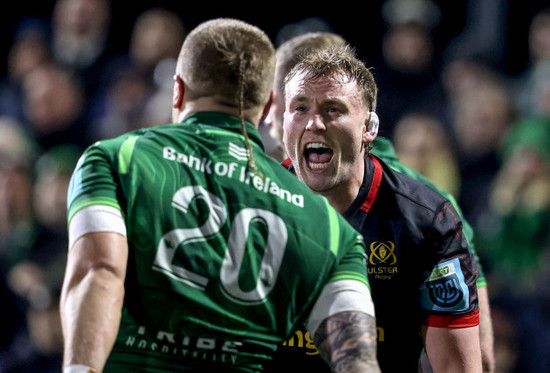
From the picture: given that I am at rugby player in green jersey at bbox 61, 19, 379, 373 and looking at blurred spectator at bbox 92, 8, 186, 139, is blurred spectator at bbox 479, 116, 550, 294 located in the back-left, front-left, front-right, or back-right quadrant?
front-right

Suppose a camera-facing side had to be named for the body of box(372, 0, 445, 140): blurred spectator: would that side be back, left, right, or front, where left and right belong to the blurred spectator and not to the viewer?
front

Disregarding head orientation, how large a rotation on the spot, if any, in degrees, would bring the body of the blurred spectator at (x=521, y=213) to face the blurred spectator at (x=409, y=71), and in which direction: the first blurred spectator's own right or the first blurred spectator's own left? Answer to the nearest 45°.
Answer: approximately 90° to the first blurred spectator's own right

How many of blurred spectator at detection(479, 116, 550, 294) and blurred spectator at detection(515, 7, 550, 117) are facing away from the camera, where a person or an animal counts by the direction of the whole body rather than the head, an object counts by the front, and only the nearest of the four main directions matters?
0

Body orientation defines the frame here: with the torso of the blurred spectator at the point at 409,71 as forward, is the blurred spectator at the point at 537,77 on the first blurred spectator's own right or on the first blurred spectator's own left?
on the first blurred spectator's own left

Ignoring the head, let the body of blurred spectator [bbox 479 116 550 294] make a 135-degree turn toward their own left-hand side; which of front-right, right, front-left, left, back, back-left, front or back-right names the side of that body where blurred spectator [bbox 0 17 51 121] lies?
back-left

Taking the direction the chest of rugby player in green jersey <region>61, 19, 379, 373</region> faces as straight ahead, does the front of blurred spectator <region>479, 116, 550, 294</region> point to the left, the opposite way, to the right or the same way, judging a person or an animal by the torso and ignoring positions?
the opposite way

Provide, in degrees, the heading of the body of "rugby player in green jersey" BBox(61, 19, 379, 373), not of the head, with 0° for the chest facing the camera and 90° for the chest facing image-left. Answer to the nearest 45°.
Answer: approximately 180°

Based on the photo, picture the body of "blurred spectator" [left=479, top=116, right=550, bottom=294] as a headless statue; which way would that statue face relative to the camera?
toward the camera

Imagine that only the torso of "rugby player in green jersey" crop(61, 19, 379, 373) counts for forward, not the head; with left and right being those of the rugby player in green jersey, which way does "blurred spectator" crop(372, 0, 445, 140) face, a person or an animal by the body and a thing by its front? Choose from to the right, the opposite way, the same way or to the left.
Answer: the opposite way

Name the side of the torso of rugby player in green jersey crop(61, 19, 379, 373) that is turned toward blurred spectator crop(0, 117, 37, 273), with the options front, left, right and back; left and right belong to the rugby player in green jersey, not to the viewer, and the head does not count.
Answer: front

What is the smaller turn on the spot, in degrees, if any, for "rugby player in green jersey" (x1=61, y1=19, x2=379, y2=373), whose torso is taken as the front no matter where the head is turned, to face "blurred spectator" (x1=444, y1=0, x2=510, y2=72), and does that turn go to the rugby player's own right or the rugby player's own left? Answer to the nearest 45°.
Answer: approximately 45° to the rugby player's own right

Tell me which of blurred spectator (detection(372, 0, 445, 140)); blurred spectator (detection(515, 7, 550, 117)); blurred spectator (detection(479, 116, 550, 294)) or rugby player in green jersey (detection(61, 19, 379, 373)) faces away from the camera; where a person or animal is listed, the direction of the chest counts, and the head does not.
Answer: the rugby player in green jersey
